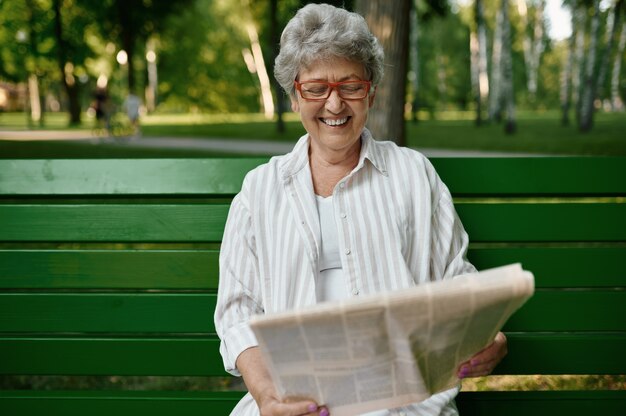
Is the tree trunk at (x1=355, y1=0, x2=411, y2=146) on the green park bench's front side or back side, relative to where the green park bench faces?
on the back side

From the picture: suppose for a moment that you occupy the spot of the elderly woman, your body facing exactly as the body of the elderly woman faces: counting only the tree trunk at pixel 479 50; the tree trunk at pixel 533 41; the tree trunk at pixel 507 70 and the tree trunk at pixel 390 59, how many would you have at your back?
4

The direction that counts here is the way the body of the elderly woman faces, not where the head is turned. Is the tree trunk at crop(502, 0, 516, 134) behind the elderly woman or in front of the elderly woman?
behind

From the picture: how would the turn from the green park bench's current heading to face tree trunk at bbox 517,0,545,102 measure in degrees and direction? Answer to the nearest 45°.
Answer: approximately 180°

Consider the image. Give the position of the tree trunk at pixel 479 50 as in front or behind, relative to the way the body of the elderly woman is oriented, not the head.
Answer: behind

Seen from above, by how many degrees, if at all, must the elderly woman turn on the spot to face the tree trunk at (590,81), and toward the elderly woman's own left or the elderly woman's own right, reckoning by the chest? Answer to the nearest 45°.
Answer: approximately 180°

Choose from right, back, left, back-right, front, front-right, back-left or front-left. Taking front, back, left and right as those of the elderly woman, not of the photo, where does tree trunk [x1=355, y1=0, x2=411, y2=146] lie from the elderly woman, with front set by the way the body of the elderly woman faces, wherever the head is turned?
back

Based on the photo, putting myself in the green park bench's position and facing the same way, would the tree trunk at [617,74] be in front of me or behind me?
behind

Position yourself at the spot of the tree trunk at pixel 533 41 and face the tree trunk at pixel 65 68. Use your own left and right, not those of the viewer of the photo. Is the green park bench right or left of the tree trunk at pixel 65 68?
left

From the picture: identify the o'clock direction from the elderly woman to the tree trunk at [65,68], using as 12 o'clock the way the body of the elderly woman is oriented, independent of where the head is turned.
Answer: The tree trunk is roughly at 5 o'clock from the elderly woman.
